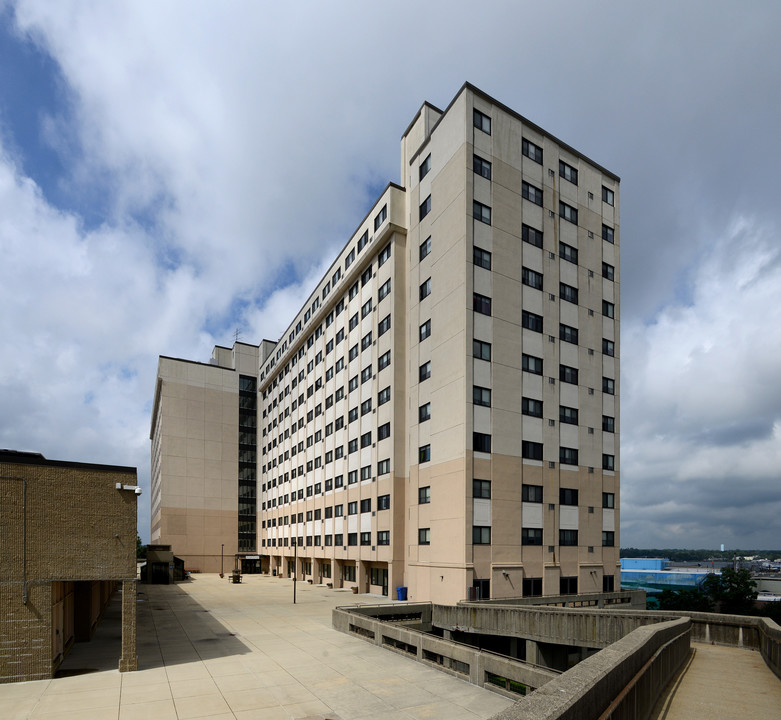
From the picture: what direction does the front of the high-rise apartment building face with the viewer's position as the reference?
facing the viewer and to the left of the viewer

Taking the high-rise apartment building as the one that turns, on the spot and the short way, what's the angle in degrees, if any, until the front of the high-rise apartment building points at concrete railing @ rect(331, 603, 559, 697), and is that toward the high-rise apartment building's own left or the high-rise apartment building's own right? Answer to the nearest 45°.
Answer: approximately 45° to the high-rise apartment building's own left

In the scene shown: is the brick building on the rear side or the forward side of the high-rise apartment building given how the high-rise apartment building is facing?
on the forward side

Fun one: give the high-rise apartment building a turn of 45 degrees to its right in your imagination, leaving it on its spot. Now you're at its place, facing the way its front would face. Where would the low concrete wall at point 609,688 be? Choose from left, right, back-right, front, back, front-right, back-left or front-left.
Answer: left
